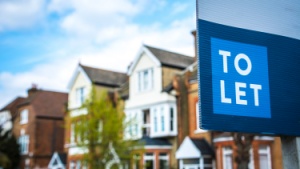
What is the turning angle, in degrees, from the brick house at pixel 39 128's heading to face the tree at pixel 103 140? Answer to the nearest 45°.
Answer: approximately 45° to its left

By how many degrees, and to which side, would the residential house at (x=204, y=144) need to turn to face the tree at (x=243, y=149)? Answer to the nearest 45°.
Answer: approximately 90° to its left

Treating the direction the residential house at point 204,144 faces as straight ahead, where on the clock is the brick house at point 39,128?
The brick house is roughly at 3 o'clock from the residential house.

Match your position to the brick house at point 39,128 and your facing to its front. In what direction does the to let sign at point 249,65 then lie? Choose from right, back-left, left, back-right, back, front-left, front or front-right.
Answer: front-left

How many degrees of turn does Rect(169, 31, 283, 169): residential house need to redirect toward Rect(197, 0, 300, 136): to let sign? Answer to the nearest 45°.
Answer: approximately 45° to its left

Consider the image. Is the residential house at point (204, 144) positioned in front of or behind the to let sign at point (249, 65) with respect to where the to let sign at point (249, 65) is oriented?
behind

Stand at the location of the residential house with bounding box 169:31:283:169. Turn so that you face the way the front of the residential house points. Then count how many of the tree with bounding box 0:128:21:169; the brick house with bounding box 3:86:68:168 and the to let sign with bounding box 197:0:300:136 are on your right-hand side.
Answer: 2

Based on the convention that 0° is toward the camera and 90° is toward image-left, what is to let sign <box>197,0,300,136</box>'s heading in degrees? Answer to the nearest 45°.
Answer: approximately 315°

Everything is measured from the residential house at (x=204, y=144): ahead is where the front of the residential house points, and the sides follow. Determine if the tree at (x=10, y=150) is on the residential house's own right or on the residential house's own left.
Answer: on the residential house's own right

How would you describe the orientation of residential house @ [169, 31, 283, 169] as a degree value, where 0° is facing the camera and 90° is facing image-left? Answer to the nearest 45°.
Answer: approximately 45°

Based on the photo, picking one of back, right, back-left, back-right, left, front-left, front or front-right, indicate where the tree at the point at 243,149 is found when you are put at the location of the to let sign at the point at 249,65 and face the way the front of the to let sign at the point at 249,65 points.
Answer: back-left
